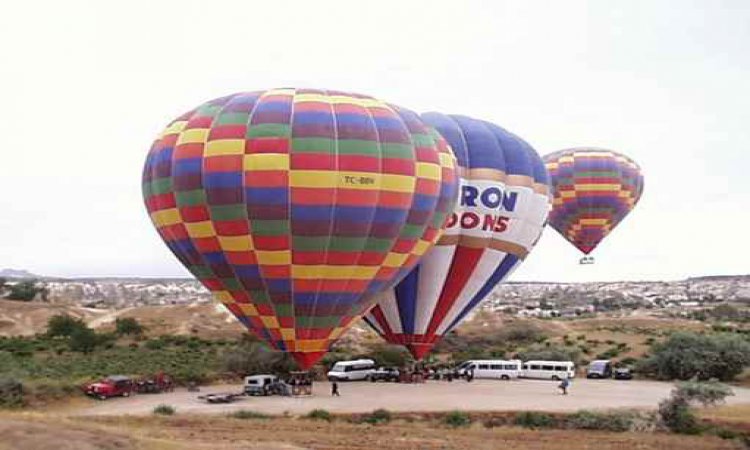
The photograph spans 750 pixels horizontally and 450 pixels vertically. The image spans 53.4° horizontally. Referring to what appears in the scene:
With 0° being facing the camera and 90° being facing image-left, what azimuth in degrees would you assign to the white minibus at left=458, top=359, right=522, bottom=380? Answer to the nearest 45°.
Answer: approximately 90°

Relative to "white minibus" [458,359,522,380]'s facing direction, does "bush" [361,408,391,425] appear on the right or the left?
on its left

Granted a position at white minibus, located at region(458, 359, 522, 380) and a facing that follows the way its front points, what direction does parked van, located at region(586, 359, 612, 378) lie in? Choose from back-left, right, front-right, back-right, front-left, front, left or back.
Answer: back

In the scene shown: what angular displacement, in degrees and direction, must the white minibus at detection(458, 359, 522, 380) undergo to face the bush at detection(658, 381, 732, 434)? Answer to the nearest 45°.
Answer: approximately 135° to its left

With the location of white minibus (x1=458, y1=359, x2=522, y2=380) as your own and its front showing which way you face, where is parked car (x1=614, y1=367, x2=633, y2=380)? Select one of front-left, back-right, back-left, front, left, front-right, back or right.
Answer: back

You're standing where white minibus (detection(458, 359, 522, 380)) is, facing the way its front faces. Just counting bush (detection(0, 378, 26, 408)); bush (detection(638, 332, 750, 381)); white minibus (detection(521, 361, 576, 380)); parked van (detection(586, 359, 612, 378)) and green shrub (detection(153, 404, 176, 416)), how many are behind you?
3

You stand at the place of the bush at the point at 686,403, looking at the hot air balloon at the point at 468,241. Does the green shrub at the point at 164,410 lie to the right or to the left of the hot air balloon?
left
